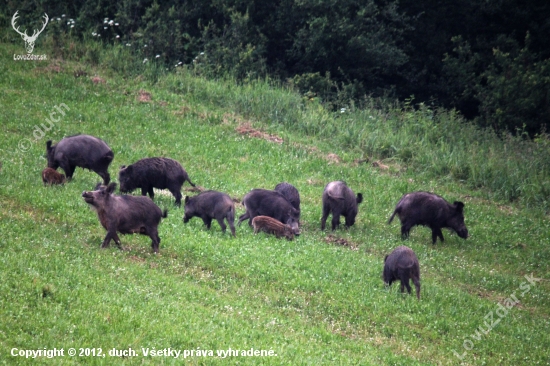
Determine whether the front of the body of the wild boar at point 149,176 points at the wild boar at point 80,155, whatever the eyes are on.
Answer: yes

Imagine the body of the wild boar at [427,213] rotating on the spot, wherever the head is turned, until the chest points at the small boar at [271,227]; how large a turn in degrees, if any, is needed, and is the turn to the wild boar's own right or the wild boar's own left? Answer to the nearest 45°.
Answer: approximately 135° to the wild boar's own right

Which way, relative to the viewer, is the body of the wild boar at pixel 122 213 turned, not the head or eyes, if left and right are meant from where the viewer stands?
facing to the left of the viewer

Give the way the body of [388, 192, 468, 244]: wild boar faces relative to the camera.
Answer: to the viewer's right

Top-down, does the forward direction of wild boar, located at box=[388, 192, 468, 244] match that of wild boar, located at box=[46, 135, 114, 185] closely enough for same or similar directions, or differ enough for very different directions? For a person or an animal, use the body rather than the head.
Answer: very different directions

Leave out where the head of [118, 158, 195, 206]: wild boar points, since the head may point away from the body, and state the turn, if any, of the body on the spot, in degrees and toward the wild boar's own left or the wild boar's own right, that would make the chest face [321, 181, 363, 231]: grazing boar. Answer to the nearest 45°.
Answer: approximately 180°

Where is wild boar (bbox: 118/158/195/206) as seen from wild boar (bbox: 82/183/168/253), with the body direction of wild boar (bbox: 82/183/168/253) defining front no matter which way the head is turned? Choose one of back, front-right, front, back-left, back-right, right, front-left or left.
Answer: right

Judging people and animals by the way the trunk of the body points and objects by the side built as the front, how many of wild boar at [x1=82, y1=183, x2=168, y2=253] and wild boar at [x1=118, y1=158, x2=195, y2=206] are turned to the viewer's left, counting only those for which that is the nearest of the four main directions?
2

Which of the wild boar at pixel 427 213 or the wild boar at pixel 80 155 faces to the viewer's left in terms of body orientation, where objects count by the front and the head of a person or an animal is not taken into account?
the wild boar at pixel 80 155

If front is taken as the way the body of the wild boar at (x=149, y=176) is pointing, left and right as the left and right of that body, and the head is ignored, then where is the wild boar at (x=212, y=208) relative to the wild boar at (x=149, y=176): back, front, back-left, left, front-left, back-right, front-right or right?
back-left

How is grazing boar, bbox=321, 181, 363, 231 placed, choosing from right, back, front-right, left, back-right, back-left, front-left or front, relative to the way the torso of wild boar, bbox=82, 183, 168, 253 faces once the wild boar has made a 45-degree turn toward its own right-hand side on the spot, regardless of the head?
right

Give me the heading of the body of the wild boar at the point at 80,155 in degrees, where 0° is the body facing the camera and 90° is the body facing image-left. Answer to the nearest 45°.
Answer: approximately 90°

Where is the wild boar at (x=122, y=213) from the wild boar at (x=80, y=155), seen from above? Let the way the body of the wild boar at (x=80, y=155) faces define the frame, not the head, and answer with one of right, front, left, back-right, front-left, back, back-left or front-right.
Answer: left

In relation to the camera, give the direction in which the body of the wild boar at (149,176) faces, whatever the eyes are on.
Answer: to the viewer's left

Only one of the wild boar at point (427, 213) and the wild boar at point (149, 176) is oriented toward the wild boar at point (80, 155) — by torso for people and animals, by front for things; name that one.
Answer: the wild boar at point (149, 176)
